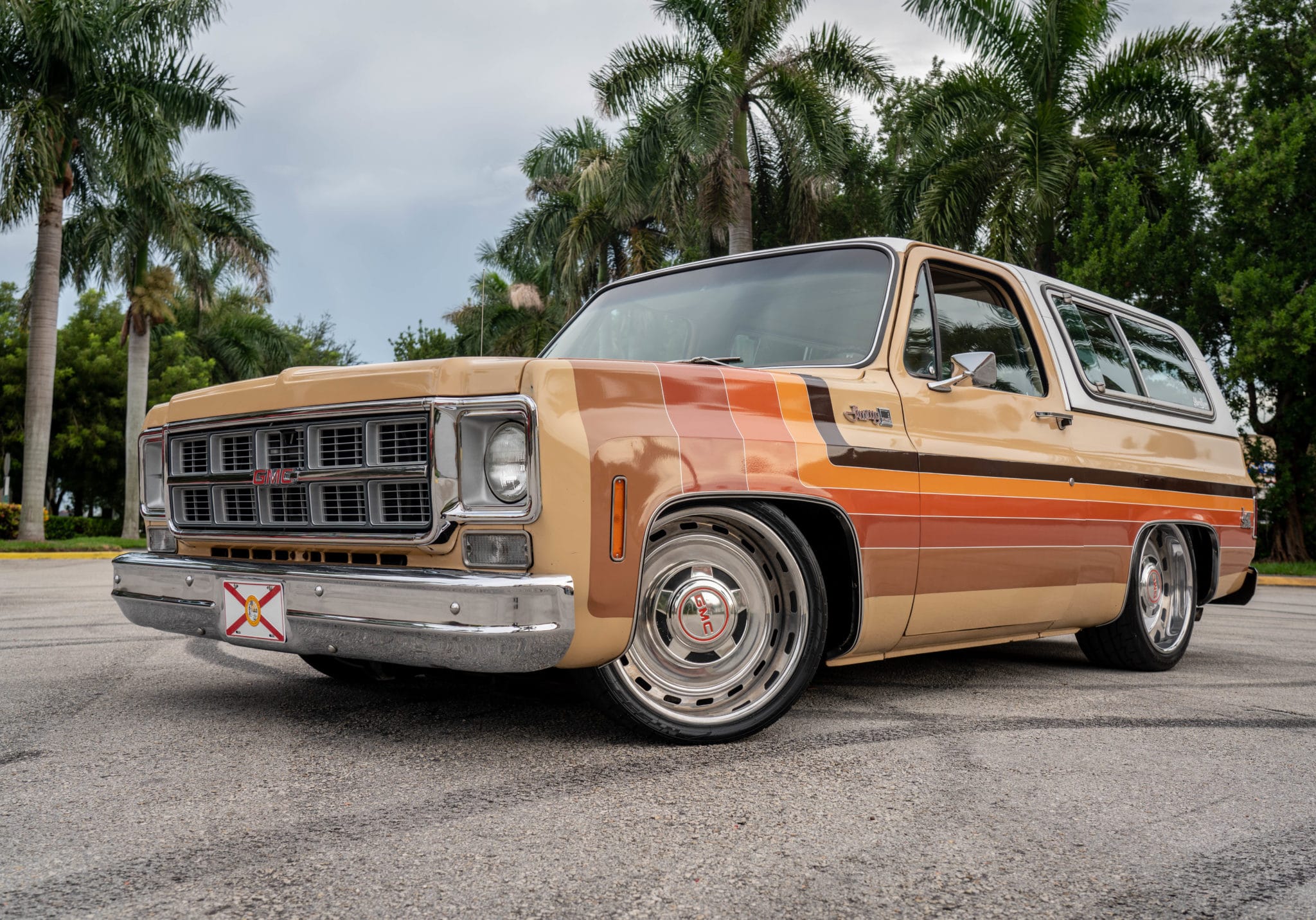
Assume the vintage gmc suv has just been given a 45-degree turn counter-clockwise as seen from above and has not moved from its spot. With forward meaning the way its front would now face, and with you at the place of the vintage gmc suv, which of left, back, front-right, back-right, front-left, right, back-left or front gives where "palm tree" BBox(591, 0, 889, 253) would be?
back

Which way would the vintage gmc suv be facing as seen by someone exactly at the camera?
facing the viewer and to the left of the viewer

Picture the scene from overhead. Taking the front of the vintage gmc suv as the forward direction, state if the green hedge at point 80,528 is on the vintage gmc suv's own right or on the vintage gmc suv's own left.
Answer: on the vintage gmc suv's own right

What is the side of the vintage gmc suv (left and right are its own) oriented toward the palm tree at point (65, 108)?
right

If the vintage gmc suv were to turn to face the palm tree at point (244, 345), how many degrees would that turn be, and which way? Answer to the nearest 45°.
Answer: approximately 90° to its right

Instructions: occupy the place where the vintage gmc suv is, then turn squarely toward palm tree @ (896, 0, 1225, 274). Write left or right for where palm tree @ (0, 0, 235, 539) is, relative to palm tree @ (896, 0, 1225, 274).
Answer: left

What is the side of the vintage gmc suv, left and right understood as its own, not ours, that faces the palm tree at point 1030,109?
back

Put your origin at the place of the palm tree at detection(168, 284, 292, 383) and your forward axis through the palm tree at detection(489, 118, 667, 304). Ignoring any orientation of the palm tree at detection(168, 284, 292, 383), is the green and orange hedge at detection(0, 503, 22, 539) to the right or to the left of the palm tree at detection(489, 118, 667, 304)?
right

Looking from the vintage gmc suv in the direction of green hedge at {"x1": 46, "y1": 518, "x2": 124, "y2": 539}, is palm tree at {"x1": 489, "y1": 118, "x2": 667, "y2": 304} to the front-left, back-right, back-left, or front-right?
front-right

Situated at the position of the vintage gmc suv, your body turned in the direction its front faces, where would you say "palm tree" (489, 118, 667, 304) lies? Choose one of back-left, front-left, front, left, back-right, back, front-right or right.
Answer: back-right

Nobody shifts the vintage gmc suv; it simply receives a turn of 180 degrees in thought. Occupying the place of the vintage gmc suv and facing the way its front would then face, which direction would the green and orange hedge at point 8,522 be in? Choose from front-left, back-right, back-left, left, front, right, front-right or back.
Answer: left

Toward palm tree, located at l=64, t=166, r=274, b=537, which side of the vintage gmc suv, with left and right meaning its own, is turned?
right
